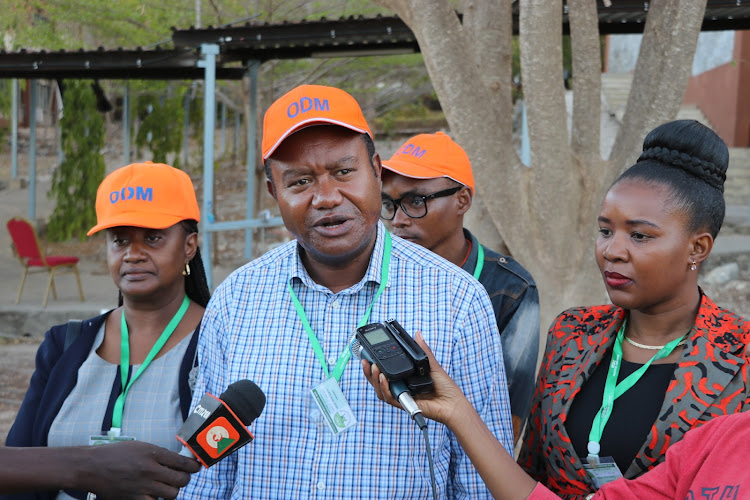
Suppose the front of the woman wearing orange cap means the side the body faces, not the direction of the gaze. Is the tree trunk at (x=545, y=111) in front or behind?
behind

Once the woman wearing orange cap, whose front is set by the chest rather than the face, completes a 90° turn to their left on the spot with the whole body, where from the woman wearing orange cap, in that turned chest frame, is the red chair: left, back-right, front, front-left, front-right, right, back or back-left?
back-left

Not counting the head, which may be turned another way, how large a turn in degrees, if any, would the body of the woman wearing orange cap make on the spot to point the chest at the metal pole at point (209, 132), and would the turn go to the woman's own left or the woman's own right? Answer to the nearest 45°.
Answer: approximately 135° to the woman's own right

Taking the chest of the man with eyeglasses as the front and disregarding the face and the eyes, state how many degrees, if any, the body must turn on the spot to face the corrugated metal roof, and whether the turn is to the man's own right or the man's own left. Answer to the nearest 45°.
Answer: approximately 135° to the man's own right

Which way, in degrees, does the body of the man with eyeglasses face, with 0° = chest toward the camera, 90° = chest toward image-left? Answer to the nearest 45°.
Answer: approximately 45°

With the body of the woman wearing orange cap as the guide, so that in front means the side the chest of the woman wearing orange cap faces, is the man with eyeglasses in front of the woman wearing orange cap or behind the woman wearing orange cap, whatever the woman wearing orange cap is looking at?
behind

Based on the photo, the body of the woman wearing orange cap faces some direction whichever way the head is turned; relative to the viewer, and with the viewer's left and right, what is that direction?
facing the viewer and to the left of the viewer

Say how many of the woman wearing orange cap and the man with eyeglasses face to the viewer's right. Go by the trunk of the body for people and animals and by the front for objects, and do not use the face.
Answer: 0

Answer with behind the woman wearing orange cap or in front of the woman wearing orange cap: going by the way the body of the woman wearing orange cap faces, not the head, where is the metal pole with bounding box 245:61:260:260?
behind
